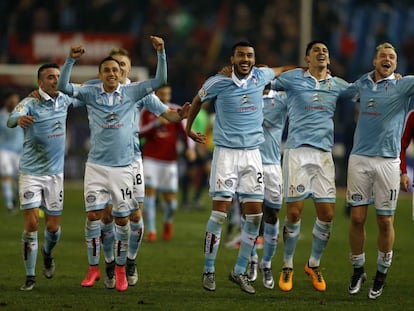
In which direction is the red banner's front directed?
toward the camera
